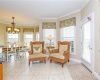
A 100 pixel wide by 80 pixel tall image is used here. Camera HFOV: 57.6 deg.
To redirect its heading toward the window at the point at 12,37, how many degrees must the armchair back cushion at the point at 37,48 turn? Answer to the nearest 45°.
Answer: approximately 135° to its right

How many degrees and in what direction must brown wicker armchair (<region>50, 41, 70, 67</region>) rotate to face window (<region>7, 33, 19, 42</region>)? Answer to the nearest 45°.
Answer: approximately 90° to its right

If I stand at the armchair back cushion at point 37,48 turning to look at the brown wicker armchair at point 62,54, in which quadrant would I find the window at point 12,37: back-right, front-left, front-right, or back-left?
back-left

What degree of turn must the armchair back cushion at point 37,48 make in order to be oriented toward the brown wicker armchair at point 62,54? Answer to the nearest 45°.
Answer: approximately 45° to its left

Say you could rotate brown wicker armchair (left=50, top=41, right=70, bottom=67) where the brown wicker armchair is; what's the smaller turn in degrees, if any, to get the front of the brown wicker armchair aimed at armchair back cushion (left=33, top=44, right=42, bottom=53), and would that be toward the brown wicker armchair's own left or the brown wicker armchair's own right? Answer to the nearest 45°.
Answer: approximately 45° to the brown wicker armchair's own right

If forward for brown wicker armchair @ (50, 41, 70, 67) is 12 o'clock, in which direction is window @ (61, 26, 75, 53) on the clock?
The window is roughly at 5 o'clock from the brown wicker armchair.

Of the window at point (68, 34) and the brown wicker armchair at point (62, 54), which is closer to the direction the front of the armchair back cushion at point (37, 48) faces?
the brown wicker armchair

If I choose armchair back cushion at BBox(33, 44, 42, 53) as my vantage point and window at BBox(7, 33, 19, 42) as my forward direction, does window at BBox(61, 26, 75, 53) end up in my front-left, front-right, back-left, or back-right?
back-right

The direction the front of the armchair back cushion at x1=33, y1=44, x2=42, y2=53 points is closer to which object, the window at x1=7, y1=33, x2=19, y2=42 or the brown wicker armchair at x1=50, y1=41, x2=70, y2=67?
the brown wicker armchair

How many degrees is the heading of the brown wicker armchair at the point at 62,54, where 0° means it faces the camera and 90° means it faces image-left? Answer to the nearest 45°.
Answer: approximately 45°
